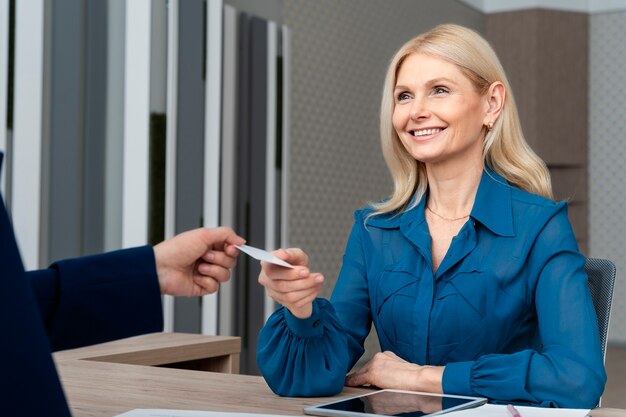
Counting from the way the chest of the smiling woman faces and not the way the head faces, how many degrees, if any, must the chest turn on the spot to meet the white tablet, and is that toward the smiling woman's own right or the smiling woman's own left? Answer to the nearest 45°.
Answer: approximately 45° to the smiling woman's own left

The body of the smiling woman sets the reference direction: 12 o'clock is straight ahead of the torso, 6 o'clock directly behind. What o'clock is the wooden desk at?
The wooden desk is roughly at 12 o'clock from the smiling woman.

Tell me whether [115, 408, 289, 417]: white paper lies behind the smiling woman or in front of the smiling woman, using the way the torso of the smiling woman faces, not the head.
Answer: in front

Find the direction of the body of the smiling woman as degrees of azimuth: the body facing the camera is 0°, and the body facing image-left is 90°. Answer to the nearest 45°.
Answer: approximately 45°
